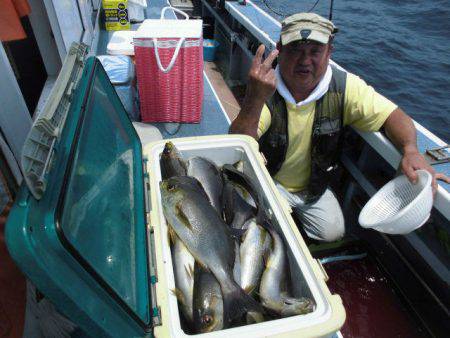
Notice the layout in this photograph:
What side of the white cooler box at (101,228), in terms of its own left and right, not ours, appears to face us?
right

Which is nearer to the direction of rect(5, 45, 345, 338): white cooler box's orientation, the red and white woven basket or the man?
the man

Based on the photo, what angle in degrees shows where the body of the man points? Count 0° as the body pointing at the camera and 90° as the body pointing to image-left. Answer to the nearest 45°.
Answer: approximately 0°

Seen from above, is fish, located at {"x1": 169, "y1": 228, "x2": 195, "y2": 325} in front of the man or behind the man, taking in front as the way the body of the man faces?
in front

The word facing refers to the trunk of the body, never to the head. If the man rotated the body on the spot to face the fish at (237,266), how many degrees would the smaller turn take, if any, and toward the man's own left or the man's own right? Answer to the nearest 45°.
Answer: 0° — they already face it

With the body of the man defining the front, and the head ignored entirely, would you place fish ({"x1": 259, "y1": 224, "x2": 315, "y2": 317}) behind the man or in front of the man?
in front

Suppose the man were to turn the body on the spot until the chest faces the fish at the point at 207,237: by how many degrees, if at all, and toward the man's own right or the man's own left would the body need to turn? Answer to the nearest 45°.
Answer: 0° — they already face it

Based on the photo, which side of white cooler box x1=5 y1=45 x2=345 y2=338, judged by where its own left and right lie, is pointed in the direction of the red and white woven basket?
left

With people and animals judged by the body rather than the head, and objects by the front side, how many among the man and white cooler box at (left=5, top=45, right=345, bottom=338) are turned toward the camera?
1
